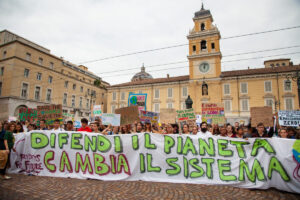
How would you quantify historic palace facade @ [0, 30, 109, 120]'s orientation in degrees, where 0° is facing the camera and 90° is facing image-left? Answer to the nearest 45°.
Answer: approximately 315°

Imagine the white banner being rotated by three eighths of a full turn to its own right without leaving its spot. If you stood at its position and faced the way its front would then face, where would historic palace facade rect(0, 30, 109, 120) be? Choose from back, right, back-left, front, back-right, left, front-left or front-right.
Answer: front

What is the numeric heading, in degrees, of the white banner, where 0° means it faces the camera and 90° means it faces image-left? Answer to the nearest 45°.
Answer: approximately 0°
